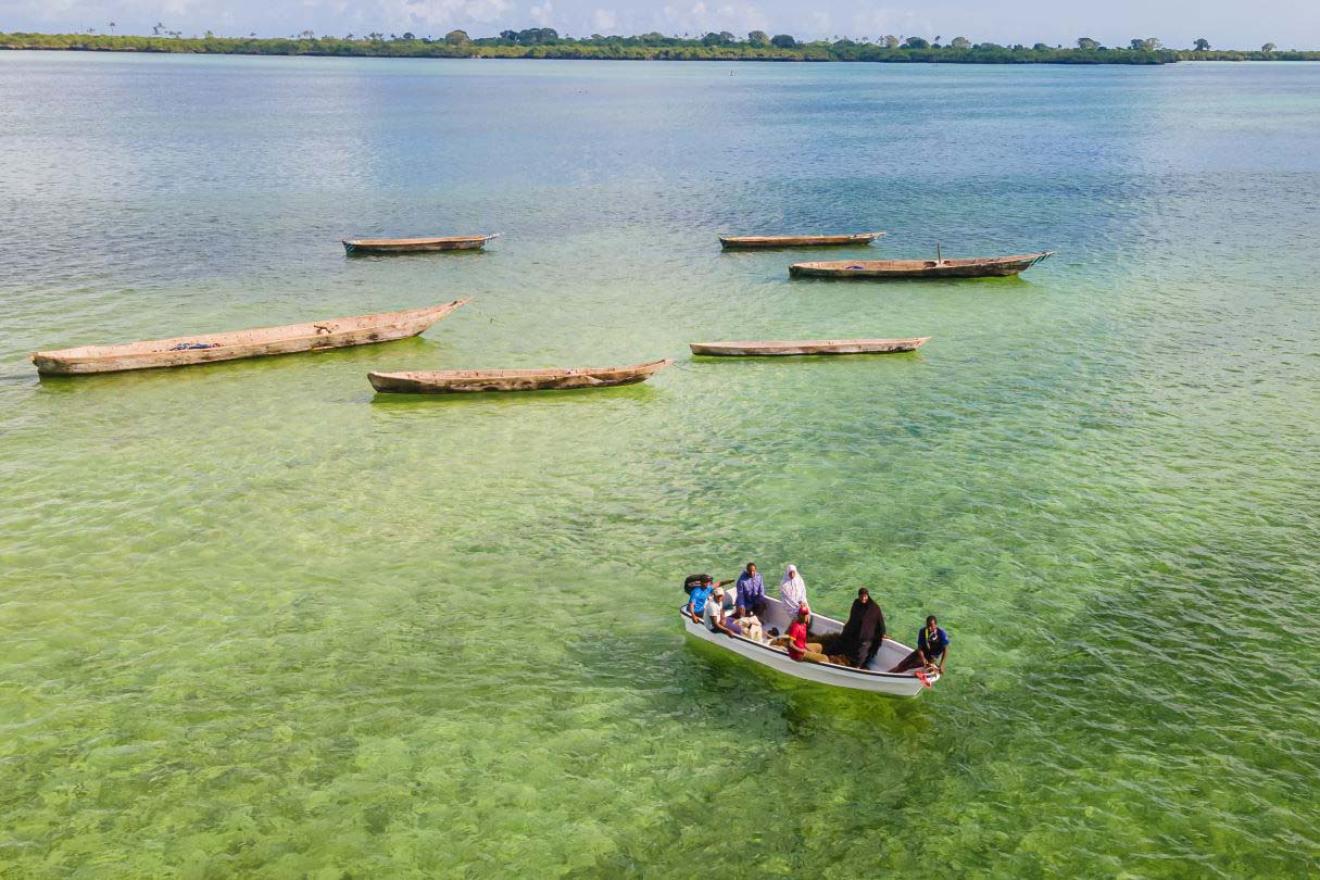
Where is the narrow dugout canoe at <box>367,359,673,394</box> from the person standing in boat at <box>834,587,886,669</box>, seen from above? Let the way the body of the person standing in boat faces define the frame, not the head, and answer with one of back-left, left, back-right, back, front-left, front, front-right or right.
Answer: back-right

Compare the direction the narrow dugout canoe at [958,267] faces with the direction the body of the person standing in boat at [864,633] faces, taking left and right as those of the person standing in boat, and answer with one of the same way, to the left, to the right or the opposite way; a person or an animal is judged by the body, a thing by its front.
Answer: to the left

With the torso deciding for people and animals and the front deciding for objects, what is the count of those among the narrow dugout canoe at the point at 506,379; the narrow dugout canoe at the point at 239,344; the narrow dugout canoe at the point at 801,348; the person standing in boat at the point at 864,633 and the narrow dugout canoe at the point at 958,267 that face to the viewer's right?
4

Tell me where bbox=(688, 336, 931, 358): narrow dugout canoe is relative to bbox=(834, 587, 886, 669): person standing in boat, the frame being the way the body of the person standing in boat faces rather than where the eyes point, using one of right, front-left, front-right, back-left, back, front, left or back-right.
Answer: back

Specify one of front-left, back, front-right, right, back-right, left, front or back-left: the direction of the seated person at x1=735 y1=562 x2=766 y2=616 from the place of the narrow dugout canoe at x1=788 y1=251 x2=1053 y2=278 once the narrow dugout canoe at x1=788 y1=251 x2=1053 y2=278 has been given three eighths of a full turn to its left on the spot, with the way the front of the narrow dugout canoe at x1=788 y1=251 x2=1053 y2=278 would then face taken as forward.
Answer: back-left

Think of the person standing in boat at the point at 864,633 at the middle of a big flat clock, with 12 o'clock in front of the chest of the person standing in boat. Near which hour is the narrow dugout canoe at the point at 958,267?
The narrow dugout canoe is roughly at 6 o'clock from the person standing in boat.

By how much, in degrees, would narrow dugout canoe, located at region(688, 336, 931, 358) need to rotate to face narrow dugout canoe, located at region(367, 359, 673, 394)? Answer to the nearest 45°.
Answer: approximately 135° to its right

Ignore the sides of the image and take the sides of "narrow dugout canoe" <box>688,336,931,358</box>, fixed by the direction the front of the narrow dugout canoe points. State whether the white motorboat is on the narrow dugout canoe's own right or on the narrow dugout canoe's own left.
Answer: on the narrow dugout canoe's own right

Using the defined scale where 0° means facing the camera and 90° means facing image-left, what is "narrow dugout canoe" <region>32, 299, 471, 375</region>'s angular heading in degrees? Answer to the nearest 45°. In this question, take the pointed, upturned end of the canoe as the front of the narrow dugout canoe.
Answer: approximately 270°

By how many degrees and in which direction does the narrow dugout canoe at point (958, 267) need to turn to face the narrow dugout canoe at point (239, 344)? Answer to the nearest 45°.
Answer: approximately 135° to its right

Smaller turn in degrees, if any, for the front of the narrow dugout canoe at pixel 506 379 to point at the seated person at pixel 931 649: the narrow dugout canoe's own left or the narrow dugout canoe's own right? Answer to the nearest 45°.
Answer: approximately 90° to the narrow dugout canoe's own right

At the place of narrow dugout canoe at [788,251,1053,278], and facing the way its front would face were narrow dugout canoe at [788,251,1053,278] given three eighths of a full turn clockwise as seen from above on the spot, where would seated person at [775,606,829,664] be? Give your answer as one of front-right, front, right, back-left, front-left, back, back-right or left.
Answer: front-left

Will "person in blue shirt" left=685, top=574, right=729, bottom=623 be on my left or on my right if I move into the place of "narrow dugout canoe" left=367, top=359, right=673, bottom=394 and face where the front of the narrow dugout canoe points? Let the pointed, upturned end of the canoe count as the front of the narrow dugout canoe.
on my right

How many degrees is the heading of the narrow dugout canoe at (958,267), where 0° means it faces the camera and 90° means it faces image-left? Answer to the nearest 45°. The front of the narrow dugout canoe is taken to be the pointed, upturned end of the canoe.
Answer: approximately 270°

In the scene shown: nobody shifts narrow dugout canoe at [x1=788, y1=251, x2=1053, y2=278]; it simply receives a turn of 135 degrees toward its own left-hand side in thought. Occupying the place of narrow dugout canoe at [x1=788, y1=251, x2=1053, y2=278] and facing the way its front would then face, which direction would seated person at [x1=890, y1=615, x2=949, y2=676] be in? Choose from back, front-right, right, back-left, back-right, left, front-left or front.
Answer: back-left

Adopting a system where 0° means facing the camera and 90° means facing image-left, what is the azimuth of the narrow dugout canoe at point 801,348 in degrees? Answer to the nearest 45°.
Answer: approximately 270°

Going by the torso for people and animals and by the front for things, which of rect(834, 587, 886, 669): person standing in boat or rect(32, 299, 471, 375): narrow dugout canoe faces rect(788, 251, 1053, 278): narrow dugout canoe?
rect(32, 299, 471, 375): narrow dugout canoe

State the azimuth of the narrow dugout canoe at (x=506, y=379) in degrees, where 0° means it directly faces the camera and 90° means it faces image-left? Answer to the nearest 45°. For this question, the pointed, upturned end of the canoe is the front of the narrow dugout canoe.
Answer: approximately 270°

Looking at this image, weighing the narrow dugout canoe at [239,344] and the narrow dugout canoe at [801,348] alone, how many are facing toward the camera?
0

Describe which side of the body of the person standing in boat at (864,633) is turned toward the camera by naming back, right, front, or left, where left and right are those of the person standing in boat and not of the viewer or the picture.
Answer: front
